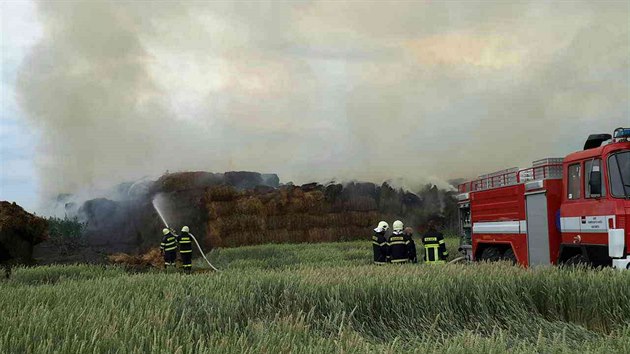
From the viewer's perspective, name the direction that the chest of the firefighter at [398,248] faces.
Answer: away from the camera

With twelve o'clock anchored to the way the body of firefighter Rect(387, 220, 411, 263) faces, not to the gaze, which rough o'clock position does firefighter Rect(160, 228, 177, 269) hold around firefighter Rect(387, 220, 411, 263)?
firefighter Rect(160, 228, 177, 269) is roughly at 10 o'clock from firefighter Rect(387, 220, 411, 263).

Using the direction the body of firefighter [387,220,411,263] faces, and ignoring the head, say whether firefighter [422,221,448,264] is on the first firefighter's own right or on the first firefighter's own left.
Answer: on the first firefighter's own right

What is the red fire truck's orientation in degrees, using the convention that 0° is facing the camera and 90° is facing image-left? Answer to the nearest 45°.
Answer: approximately 315°

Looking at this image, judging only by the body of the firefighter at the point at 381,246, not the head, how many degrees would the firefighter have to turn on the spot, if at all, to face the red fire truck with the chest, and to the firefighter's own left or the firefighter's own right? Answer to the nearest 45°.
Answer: approximately 45° to the firefighter's own right

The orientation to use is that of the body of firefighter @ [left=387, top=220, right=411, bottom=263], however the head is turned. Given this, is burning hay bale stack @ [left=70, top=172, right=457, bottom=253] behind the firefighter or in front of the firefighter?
in front

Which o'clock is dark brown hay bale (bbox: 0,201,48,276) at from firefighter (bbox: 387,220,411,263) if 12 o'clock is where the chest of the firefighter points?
The dark brown hay bale is roughly at 10 o'clock from the firefighter.

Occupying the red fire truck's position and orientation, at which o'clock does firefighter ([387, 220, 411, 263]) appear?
The firefighter is roughly at 5 o'clock from the red fire truck.

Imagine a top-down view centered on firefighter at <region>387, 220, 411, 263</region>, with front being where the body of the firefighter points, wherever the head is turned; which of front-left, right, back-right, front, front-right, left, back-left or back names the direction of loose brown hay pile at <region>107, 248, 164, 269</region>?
front-left
